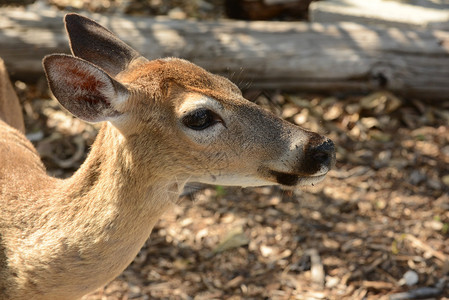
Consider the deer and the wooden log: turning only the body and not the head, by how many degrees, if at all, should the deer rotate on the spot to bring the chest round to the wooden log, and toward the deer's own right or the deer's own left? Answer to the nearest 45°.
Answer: approximately 45° to the deer's own left

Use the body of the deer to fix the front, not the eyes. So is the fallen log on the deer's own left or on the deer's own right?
on the deer's own left

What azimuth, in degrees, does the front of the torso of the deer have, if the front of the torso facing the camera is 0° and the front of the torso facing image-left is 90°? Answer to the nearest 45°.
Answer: approximately 270°
